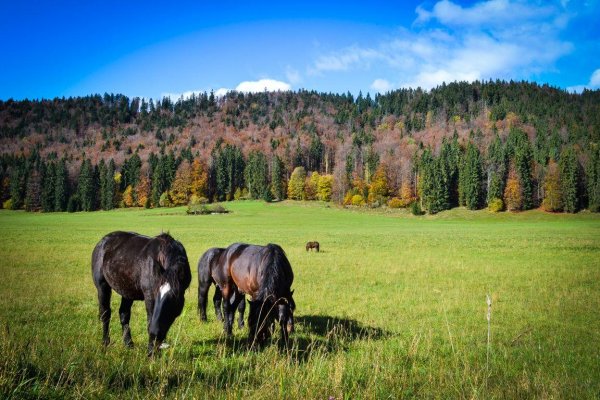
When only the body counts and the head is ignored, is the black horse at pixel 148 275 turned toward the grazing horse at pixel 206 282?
no

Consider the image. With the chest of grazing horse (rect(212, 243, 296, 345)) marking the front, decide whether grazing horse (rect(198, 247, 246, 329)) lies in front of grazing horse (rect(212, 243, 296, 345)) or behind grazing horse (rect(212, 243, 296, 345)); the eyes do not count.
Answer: behind

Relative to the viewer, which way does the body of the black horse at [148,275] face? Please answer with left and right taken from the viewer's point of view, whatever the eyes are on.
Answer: facing the viewer and to the right of the viewer

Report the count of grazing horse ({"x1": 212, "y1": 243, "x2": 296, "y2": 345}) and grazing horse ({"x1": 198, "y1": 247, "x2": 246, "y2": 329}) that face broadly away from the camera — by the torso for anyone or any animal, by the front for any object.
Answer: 0

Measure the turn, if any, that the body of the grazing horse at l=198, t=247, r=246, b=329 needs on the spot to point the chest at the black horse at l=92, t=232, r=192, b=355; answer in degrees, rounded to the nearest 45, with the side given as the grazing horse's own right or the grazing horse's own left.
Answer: approximately 45° to the grazing horse's own right

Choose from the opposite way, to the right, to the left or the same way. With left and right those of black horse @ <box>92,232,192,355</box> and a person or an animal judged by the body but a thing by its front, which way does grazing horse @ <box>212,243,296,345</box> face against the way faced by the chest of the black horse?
the same way

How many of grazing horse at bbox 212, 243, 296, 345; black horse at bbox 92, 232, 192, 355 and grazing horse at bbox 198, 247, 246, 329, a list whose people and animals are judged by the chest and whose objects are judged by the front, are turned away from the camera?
0

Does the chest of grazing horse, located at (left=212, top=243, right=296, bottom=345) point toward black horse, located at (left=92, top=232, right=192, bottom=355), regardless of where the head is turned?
no
